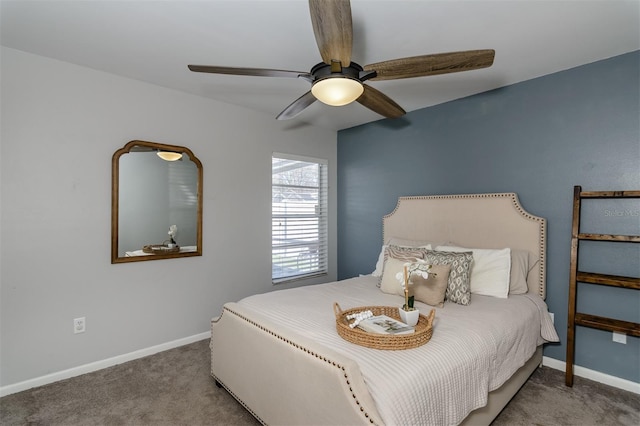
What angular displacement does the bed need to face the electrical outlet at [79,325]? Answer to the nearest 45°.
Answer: approximately 45° to its right

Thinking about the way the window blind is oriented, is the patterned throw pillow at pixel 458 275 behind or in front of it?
in front

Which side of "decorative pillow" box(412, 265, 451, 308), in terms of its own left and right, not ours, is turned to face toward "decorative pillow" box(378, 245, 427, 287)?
right

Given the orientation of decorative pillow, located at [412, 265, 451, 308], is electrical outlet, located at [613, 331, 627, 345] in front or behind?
behind

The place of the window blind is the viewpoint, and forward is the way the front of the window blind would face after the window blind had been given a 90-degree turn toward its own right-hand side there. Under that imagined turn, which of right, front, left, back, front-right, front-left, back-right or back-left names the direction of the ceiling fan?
front-left

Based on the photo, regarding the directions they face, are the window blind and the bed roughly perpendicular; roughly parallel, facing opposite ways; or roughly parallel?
roughly perpendicular

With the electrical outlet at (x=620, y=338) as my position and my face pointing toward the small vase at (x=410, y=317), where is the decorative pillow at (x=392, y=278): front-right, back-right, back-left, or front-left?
front-right

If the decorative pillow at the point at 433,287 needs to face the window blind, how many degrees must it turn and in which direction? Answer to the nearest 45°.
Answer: approximately 90° to its right

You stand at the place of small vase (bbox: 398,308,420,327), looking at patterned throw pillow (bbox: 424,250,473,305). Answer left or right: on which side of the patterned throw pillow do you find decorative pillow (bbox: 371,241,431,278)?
left

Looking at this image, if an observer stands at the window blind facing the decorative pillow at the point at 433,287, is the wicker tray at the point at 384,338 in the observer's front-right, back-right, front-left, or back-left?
front-right

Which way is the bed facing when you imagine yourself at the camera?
facing the viewer and to the left of the viewer

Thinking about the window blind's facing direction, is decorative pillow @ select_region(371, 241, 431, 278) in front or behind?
in front

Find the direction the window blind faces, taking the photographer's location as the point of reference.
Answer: facing the viewer and to the right of the viewer

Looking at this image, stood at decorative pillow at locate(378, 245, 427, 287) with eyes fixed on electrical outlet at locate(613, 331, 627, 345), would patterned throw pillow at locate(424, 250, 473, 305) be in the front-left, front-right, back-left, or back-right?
front-right

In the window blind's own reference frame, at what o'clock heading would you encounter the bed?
The bed is roughly at 1 o'clock from the window blind.

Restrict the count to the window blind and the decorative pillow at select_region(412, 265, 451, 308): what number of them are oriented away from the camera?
0
